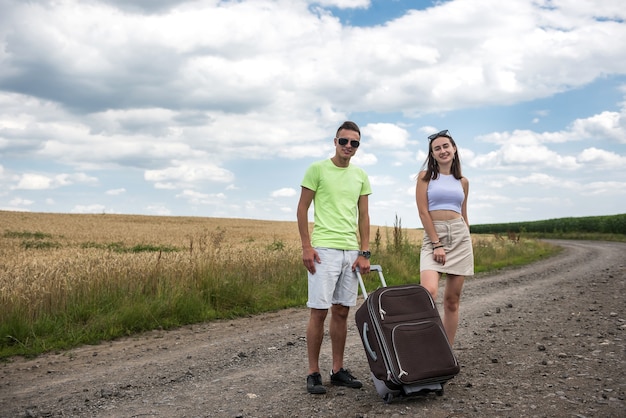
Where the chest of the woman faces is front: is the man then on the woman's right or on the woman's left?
on the woman's right

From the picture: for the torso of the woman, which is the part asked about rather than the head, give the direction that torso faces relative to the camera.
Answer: toward the camera

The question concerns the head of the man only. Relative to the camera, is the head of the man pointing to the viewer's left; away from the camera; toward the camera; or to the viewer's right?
toward the camera

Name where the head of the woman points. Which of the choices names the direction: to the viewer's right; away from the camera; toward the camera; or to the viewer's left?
toward the camera
